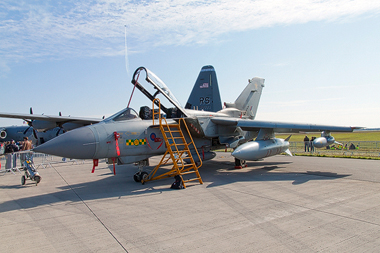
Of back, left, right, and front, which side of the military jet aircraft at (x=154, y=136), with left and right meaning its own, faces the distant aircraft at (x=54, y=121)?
right

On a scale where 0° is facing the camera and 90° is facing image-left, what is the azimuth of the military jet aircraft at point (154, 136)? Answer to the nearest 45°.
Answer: approximately 45°
